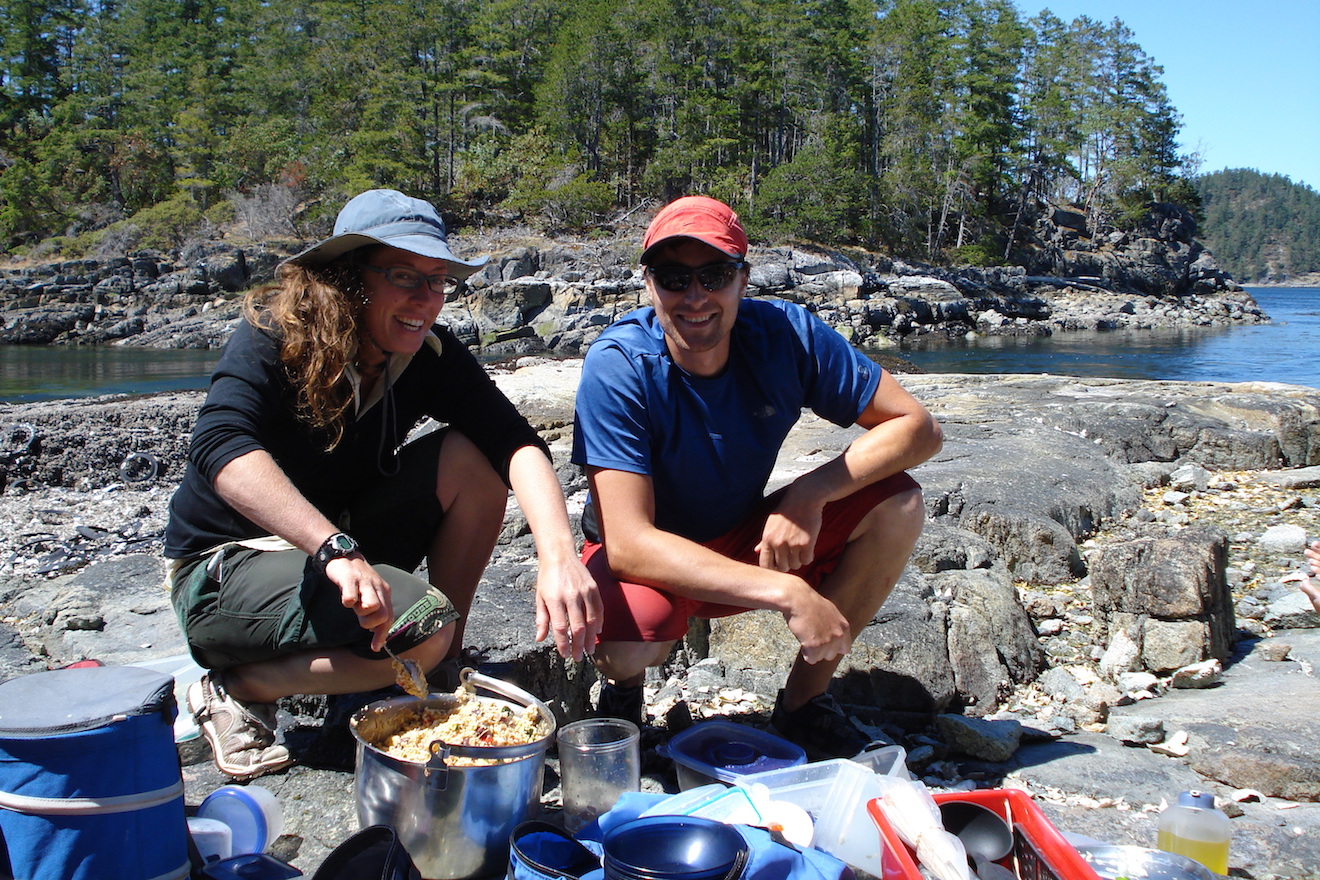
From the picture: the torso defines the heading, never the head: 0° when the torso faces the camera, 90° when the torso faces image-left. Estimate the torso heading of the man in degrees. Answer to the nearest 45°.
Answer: approximately 0°

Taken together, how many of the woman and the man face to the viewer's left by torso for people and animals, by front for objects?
0

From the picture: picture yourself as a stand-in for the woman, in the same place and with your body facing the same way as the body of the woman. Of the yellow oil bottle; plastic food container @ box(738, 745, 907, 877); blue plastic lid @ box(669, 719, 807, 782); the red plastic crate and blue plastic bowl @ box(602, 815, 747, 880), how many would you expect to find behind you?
0

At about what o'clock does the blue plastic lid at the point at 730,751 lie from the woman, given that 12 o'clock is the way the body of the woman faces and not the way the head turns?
The blue plastic lid is roughly at 11 o'clock from the woman.

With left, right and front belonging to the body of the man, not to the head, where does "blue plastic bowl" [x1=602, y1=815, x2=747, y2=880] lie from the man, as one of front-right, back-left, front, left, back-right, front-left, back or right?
front

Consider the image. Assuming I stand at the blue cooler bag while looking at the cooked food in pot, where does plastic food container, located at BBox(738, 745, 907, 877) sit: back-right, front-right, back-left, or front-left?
front-right

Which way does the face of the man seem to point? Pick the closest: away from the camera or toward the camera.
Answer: toward the camera

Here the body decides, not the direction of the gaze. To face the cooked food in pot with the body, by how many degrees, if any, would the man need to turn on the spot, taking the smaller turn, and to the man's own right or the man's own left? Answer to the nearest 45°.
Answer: approximately 45° to the man's own right

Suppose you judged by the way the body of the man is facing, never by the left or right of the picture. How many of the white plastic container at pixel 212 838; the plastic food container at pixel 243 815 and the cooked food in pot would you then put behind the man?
0

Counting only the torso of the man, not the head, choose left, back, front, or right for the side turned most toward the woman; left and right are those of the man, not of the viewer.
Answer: right

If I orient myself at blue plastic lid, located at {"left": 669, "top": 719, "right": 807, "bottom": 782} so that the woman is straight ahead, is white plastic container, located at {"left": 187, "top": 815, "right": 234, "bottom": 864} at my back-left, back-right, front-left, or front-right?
front-left

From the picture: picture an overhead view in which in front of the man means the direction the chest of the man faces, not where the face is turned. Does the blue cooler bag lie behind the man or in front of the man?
in front

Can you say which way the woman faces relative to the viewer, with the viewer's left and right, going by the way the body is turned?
facing the viewer and to the right of the viewer

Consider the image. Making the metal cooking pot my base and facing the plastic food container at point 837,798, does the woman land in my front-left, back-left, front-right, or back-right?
back-left
